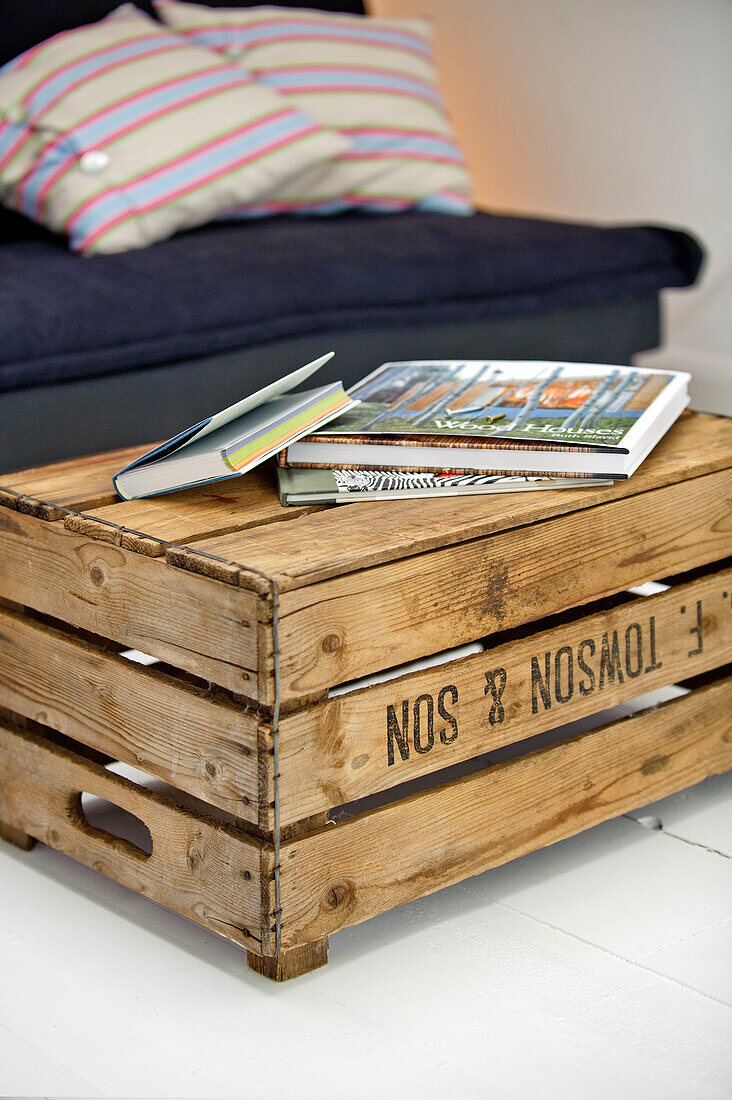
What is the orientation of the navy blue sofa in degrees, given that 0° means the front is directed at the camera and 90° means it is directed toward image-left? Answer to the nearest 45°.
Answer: approximately 315°

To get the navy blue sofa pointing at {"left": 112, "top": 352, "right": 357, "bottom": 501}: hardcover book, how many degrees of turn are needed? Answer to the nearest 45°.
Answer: approximately 45° to its right

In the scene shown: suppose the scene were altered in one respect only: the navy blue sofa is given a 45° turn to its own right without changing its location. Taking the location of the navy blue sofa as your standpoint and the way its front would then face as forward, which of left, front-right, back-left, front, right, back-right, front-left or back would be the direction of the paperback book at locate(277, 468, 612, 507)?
front
